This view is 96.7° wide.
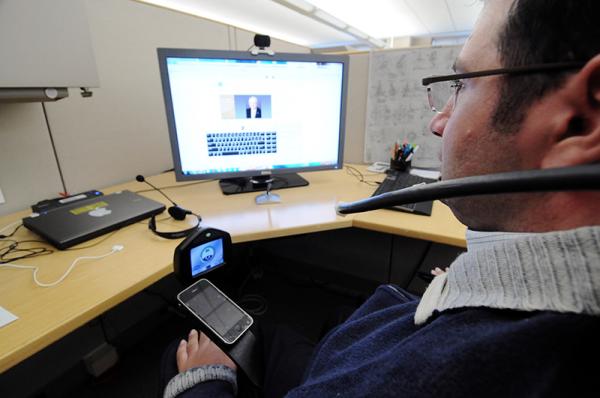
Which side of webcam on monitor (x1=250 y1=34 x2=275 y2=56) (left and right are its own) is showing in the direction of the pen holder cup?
left

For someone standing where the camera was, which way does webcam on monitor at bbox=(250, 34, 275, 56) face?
facing the viewer

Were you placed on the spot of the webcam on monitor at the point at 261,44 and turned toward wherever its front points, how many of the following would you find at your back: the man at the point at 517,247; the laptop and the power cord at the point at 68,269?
0

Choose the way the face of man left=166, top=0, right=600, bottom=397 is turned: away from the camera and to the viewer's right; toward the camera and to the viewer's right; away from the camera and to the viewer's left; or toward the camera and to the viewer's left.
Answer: away from the camera and to the viewer's left

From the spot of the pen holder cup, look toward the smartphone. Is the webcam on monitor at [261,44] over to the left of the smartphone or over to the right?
right

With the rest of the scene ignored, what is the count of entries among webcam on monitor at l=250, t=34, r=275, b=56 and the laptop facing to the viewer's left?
0

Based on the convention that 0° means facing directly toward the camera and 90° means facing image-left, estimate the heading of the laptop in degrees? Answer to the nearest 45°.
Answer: approximately 315°

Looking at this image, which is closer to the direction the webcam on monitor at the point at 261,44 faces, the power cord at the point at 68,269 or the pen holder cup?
the power cord

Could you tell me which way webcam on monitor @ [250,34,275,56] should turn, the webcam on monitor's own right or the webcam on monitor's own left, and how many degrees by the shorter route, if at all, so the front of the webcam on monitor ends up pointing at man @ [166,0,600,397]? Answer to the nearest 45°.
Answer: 0° — it already faces them

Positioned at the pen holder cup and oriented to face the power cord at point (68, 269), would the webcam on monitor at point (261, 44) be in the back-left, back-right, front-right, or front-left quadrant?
front-right

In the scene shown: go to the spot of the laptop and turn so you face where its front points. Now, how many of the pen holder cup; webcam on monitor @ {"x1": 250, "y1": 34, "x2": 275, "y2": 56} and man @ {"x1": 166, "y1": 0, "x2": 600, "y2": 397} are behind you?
0
